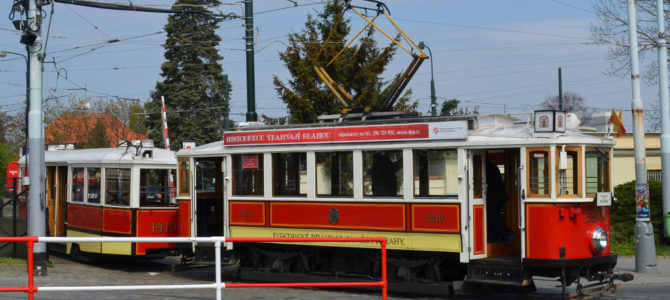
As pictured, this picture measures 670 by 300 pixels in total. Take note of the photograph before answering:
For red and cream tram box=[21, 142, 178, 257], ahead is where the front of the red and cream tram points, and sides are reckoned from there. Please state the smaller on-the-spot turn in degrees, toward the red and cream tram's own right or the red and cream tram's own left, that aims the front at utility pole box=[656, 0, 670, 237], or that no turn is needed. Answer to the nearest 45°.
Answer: approximately 45° to the red and cream tram's own left

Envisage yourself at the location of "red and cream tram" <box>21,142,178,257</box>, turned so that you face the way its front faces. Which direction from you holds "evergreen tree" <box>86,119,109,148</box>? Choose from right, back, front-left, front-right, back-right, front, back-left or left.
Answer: back-left

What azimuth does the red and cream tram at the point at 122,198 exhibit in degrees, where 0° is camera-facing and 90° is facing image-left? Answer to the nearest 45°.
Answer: approximately 315°

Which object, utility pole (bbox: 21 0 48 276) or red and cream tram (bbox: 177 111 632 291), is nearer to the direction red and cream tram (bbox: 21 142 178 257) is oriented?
the red and cream tram

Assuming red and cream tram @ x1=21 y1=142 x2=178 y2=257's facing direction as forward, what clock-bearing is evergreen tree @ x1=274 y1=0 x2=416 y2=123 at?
The evergreen tree is roughly at 9 o'clock from the red and cream tram.

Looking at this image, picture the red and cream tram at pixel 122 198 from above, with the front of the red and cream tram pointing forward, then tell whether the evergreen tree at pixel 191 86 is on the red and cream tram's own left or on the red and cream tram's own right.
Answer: on the red and cream tram's own left

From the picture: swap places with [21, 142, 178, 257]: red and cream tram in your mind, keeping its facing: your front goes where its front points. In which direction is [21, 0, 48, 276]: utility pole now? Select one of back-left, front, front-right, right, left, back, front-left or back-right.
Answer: right

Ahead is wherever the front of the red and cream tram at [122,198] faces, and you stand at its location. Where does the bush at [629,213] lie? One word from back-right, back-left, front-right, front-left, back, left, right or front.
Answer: front-left
